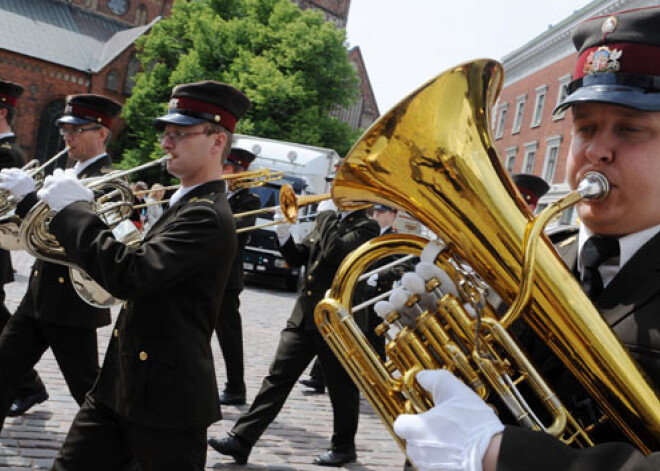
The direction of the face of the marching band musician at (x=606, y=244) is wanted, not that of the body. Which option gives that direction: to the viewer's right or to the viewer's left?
to the viewer's left

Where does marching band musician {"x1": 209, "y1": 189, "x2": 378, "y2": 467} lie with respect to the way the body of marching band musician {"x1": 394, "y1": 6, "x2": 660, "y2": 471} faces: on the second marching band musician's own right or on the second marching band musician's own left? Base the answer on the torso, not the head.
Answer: on the second marching band musician's own right

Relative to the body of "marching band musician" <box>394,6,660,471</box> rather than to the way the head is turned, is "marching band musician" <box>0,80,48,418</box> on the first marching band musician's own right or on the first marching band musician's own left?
on the first marching band musician's own right

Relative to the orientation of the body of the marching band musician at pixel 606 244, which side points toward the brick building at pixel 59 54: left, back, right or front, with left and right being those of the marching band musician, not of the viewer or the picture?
right

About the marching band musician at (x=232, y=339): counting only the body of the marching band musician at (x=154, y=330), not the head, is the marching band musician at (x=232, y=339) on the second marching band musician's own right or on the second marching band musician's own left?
on the second marching band musician's own right

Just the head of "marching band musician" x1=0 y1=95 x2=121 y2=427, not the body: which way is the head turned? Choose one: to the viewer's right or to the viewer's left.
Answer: to the viewer's left
